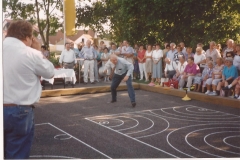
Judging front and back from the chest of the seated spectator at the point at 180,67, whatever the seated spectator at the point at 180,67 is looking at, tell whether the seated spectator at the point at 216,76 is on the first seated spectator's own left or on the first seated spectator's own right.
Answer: on the first seated spectator's own left

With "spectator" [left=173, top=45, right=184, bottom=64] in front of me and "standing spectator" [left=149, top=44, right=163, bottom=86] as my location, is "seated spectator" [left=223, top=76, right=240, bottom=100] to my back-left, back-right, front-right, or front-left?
front-right

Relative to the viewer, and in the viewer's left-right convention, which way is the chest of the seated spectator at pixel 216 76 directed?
facing the viewer and to the left of the viewer

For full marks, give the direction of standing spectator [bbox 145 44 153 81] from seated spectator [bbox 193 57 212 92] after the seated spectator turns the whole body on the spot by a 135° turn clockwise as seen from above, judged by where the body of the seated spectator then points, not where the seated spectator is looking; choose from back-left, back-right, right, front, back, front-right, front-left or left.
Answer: front-left

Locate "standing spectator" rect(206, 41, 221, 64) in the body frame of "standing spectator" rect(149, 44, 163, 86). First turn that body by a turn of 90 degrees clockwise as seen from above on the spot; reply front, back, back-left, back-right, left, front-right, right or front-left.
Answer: back

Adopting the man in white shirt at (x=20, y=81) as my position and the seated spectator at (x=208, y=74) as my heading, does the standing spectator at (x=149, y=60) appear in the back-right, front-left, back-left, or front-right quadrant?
front-left

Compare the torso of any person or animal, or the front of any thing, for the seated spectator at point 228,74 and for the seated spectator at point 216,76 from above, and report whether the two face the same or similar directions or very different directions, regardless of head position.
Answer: same or similar directions

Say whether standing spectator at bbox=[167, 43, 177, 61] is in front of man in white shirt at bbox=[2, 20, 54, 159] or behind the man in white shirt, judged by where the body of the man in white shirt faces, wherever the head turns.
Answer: in front

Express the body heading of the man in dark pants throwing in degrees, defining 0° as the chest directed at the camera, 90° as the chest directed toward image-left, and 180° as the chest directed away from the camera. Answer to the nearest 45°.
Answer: approximately 45°

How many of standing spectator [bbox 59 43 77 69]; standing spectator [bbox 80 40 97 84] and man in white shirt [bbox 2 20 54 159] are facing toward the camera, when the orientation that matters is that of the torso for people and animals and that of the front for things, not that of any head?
2

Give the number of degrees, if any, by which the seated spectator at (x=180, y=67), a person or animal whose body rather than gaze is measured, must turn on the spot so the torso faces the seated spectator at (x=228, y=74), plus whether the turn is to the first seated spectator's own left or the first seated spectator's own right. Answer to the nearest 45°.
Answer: approximately 90° to the first seated spectator's own left

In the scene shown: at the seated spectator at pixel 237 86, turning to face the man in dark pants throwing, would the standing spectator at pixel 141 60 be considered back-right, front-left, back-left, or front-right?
front-right

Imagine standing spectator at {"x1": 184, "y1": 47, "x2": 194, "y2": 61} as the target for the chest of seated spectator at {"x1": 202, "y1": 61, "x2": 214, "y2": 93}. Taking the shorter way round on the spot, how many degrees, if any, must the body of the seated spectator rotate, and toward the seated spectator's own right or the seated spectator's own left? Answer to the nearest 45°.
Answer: approximately 90° to the seated spectator's own right

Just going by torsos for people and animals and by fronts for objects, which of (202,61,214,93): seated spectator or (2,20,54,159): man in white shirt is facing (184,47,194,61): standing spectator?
the man in white shirt

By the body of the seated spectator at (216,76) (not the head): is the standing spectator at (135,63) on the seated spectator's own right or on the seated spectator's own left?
on the seated spectator's own right

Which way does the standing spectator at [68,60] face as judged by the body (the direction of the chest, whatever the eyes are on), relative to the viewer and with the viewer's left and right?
facing the viewer
